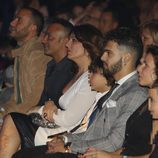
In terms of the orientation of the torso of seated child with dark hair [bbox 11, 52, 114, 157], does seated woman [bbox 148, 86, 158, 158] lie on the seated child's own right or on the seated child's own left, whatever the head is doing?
on the seated child's own left

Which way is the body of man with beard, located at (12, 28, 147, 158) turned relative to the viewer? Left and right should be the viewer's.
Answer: facing to the left of the viewer

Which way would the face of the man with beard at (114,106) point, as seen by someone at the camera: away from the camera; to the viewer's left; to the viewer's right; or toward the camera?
to the viewer's left

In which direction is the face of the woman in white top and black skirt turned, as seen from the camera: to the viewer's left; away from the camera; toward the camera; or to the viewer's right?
to the viewer's left

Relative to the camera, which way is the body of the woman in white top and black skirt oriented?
to the viewer's left

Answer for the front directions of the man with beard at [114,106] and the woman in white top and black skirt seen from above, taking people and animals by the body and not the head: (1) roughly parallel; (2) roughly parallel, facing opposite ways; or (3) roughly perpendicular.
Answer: roughly parallel

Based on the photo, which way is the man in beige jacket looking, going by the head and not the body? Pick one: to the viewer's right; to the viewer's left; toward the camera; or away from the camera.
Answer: to the viewer's left

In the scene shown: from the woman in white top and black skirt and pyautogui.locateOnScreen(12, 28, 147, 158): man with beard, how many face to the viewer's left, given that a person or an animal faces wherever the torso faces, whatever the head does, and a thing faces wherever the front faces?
2
